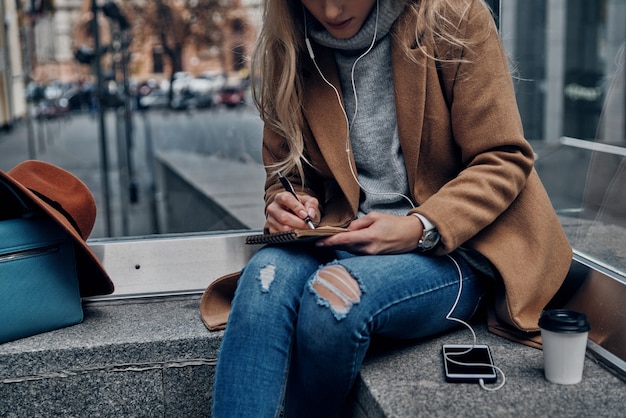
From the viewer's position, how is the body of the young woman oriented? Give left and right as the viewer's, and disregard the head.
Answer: facing the viewer and to the left of the viewer

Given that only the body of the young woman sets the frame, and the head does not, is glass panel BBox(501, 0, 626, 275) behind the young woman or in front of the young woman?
behind

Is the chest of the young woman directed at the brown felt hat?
no

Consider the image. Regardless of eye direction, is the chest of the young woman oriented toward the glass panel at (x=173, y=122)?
no

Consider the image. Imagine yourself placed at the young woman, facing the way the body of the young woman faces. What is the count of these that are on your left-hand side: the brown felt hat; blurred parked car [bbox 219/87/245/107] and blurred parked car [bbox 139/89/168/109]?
0

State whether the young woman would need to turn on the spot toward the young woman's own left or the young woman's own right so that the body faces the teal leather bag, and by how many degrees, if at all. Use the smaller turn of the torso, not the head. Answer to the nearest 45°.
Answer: approximately 45° to the young woman's own right

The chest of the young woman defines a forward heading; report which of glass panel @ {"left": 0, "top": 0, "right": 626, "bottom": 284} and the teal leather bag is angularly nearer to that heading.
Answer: the teal leather bag

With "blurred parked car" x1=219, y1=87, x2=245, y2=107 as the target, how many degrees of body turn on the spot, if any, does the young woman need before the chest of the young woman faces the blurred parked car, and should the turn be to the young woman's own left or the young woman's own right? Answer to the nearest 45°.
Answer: approximately 135° to the young woman's own right

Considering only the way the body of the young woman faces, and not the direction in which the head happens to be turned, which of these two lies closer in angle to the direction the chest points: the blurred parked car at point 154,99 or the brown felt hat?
the brown felt hat

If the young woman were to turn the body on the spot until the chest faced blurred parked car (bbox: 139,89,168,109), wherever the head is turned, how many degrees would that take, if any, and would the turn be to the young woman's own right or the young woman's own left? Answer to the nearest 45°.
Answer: approximately 135° to the young woman's own right
